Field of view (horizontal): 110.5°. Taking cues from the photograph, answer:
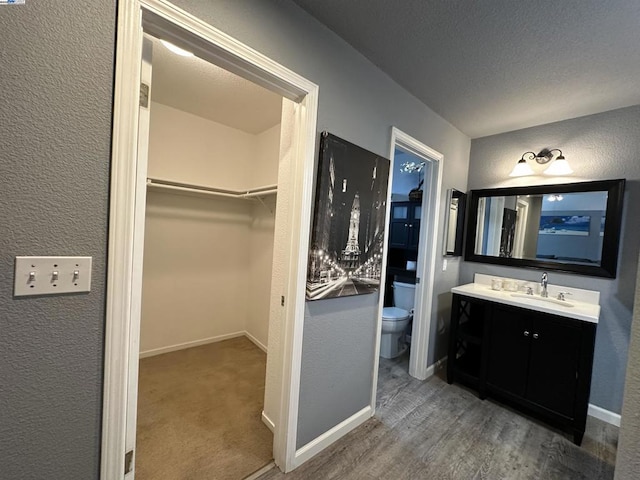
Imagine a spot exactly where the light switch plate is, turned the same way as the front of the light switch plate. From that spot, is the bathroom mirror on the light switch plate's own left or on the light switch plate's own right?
on the light switch plate's own left

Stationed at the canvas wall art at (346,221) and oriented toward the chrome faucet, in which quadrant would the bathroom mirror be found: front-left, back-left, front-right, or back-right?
front-left

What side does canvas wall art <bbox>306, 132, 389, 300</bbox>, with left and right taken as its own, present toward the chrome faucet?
left

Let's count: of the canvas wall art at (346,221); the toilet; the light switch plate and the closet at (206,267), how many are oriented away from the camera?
0

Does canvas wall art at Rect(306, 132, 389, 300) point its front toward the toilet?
no

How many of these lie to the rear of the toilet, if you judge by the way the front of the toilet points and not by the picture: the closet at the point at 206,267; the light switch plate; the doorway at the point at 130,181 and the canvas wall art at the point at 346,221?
0

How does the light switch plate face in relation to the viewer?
toward the camera

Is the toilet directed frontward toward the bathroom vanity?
no

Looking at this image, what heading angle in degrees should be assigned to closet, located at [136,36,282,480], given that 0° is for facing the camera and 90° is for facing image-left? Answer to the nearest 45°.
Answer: approximately 315°

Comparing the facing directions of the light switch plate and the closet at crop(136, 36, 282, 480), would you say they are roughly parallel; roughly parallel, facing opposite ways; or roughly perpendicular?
roughly parallel

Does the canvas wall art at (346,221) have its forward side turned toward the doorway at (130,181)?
no
